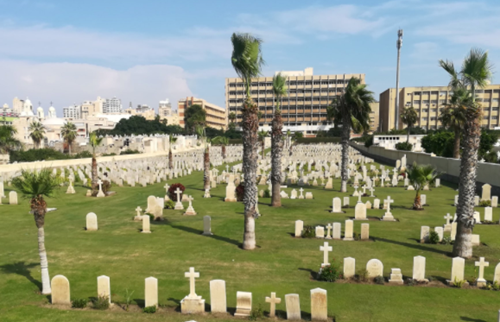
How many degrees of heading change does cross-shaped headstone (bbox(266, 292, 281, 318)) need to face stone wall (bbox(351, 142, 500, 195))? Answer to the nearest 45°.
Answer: approximately 135° to its left

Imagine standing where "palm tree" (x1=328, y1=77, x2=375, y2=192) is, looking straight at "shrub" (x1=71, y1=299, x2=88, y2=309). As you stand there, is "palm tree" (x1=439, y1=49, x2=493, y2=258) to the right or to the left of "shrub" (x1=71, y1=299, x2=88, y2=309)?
left

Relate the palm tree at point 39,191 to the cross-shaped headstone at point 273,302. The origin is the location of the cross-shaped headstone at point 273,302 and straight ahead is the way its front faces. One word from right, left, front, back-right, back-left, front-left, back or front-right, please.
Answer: right

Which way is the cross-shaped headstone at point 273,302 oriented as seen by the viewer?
toward the camera

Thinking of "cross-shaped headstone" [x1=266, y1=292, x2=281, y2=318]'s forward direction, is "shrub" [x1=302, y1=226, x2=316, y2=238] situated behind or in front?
behind

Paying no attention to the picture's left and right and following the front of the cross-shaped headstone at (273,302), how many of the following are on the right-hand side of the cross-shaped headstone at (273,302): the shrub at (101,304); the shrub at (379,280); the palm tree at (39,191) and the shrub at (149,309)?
3

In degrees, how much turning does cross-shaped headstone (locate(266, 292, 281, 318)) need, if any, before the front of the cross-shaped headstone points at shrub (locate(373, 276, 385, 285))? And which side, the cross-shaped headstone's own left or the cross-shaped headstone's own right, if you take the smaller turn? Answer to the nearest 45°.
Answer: approximately 135° to the cross-shaped headstone's own left

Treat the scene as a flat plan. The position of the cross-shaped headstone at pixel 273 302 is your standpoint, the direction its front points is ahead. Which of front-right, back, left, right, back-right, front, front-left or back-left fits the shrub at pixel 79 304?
right

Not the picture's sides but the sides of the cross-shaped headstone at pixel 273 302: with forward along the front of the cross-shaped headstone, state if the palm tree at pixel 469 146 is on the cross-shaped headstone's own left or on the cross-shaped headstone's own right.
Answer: on the cross-shaped headstone's own left

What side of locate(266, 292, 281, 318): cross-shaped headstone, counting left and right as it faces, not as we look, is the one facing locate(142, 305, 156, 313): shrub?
right

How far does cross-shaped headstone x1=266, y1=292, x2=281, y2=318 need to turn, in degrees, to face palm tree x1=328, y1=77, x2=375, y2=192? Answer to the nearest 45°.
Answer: approximately 180°

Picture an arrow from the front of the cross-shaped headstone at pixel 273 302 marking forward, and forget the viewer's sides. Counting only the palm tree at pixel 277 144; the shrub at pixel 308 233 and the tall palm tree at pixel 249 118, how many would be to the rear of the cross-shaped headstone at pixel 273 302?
3

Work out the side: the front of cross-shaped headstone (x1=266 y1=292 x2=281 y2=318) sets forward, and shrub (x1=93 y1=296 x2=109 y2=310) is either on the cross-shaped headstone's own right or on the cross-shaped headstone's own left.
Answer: on the cross-shaped headstone's own right

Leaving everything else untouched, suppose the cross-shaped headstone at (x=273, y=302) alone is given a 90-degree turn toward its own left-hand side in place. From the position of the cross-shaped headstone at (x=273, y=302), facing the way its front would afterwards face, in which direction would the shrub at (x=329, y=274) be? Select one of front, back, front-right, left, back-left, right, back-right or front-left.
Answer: front-left

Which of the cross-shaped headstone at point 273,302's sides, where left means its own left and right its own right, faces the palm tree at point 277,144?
back

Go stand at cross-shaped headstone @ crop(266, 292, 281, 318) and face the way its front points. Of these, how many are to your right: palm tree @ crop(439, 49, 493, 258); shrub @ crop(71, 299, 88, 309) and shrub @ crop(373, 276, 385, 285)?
1
